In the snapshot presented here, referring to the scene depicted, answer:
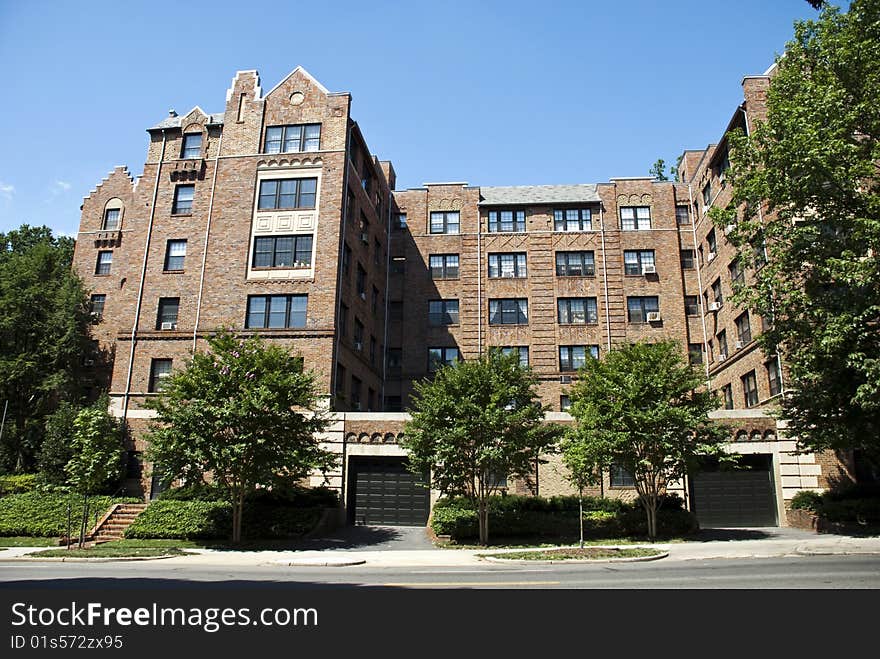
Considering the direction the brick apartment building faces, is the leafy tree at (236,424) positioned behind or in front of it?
in front

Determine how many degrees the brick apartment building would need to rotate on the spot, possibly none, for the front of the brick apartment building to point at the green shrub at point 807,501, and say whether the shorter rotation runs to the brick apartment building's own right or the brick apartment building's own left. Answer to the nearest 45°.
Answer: approximately 90° to the brick apartment building's own left

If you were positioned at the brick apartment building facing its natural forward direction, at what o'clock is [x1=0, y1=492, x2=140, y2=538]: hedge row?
The hedge row is roughly at 2 o'clock from the brick apartment building.

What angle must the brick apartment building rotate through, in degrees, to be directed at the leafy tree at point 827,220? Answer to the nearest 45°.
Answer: approximately 45° to its left

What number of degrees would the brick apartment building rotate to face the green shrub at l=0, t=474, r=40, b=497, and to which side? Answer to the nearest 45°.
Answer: approximately 90° to its right

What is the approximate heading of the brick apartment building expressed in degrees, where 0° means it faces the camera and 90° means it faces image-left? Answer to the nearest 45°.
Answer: approximately 0°

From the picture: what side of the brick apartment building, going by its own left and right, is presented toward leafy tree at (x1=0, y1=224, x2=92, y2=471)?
right

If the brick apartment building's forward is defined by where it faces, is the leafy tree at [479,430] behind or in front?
in front
